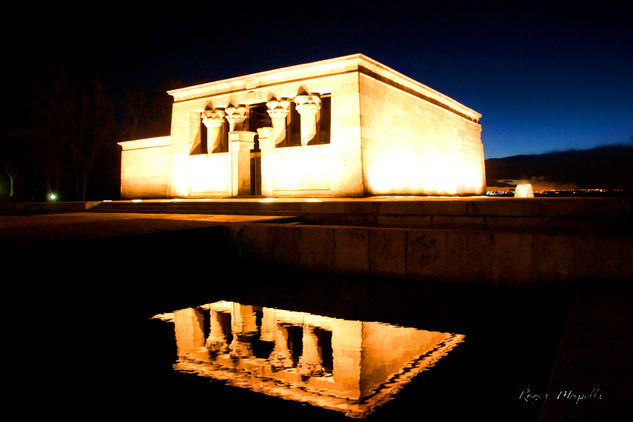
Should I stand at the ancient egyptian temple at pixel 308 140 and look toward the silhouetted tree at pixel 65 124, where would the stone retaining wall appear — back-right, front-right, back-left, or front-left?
back-left

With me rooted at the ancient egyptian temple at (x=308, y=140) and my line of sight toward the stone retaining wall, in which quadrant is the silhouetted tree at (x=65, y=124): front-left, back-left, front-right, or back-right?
back-right

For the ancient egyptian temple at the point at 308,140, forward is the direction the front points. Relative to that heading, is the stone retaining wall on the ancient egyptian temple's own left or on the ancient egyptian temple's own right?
on the ancient egyptian temple's own left

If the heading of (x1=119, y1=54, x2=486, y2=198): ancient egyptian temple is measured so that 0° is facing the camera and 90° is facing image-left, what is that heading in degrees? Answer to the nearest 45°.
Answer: approximately 45°

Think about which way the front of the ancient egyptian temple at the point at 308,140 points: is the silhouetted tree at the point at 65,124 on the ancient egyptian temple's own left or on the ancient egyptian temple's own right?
on the ancient egyptian temple's own right
